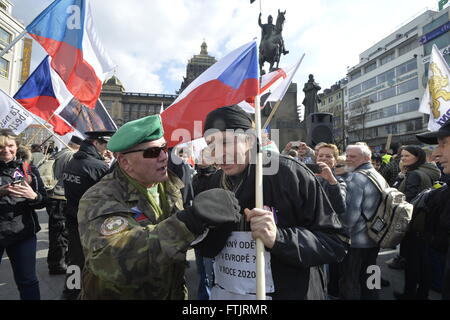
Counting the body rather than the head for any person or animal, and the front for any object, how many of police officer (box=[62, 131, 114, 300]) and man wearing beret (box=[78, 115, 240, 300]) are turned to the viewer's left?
0

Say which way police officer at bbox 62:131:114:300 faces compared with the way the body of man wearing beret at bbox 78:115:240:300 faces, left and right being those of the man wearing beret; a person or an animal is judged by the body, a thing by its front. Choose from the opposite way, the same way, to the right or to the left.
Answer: to the left

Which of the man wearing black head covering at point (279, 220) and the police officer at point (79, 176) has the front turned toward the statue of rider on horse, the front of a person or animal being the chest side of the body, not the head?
the police officer

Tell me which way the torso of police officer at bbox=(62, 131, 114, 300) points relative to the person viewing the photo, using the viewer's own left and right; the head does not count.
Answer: facing away from the viewer and to the right of the viewer

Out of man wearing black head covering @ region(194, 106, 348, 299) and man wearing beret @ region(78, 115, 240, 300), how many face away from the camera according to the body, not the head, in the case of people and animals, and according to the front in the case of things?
0

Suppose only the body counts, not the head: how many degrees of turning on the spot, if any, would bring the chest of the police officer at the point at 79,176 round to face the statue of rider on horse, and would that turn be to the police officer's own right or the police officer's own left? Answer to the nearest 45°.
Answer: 0° — they already face it

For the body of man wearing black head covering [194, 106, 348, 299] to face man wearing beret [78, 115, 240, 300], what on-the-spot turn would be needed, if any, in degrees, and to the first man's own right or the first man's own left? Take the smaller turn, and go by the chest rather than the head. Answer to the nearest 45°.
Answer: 0° — they already face them

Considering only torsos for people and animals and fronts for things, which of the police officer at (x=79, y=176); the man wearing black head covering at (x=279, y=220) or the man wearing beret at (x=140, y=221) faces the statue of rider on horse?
the police officer

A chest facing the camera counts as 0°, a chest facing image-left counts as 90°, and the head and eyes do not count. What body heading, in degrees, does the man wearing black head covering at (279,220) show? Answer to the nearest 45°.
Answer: approximately 45°

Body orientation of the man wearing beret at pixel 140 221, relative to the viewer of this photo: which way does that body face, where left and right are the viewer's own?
facing the viewer and to the right of the viewer

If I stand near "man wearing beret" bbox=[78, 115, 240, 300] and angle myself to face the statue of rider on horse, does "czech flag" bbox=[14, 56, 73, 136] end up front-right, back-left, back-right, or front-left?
front-left

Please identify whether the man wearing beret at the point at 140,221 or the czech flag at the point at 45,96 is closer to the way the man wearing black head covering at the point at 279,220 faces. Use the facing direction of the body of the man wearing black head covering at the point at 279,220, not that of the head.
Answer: the man wearing beret

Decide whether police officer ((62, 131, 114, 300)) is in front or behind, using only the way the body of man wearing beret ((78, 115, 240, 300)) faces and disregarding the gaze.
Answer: behind

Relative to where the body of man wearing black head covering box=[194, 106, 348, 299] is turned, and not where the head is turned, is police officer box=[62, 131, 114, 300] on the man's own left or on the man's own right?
on the man's own right
